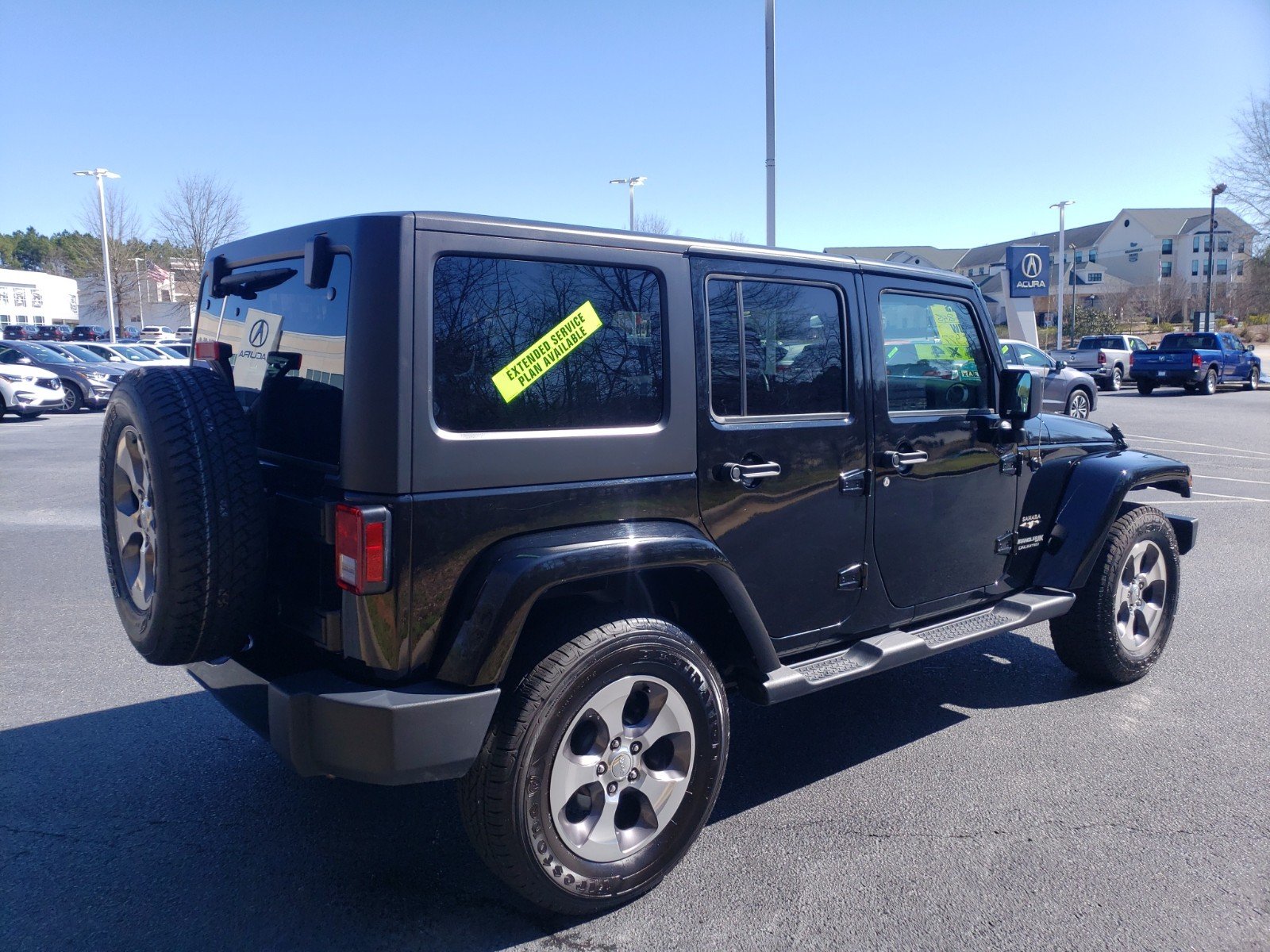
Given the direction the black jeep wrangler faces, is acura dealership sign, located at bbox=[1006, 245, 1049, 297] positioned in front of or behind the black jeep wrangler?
in front

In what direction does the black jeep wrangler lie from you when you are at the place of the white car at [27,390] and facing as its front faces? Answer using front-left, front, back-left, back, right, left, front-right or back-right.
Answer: front-right

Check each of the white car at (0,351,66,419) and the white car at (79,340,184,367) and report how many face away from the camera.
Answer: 0

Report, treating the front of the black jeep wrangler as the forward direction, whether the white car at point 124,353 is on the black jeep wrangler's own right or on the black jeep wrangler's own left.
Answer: on the black jeep wrangler's own left
